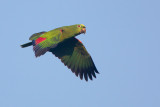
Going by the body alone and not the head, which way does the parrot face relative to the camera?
to the viewer's right
